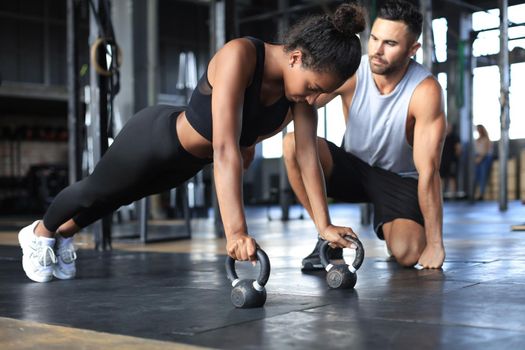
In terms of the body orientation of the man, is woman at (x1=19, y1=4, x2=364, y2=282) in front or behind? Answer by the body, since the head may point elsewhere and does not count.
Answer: in front

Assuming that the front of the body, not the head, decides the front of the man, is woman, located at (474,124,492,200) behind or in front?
behind

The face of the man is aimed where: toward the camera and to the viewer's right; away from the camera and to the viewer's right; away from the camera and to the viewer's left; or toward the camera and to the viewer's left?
toward the camera and to the viewer's left

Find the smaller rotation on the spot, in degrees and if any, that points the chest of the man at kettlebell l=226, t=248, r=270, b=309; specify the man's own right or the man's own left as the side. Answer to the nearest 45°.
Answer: approximately 45° to the man's own left

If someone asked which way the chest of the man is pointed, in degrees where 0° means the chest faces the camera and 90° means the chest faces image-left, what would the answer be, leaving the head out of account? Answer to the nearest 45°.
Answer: approximately 45°

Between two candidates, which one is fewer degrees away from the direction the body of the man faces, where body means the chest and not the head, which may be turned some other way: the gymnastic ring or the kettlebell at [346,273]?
the kettlebell

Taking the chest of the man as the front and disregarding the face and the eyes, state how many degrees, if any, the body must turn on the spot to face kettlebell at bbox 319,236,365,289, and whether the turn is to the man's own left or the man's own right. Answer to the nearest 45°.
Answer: approximately 45° to the man's own left

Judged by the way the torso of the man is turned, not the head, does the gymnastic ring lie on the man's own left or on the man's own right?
on the man's own right

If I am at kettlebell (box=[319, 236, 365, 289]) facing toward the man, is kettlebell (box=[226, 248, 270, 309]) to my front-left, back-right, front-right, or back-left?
back-left
